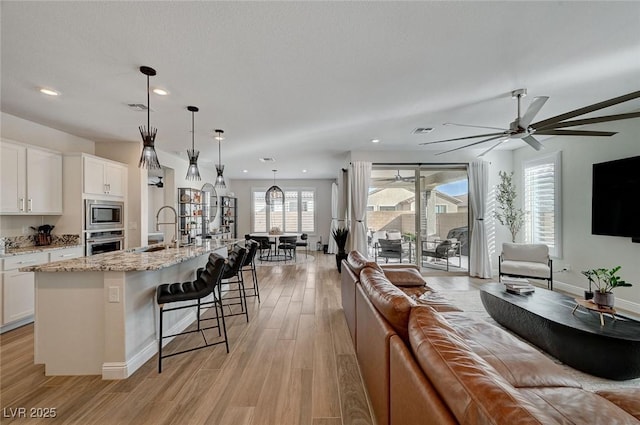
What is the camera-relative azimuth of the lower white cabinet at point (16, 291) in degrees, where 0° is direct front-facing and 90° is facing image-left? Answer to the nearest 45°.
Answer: approximately 315°

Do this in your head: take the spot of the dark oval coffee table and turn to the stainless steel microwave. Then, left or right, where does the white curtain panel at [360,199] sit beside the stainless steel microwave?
right

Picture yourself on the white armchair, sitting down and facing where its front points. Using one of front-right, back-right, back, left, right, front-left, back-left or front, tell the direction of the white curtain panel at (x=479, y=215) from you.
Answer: back-right

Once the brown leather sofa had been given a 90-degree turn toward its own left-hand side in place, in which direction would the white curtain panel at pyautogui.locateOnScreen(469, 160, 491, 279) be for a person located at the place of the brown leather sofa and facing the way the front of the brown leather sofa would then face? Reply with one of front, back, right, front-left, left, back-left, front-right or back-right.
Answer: front-right

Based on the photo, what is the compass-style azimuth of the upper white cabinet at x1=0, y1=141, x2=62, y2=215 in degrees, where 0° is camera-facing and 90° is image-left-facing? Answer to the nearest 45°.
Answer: approximately 315°

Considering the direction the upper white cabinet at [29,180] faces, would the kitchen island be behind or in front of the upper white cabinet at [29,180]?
in front

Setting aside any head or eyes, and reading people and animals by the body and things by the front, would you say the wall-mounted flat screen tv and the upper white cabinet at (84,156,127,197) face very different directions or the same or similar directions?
very different directions

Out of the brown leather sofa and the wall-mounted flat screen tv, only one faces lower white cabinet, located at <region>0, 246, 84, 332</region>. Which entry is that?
the wall-mounted flat screen tv

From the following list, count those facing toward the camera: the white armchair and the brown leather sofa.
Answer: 1

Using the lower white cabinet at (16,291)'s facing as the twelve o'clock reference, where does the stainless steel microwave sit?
The stainless steel microwave is roughly at 9 o'clock from the lower white cabinet.
